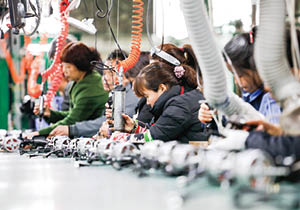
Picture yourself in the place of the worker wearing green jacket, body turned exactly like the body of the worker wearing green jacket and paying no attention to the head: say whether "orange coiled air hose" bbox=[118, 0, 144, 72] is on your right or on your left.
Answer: on your left

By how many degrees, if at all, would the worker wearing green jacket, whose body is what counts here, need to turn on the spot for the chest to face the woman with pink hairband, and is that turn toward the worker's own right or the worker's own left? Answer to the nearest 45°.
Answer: approximately 90° to the worker's own left

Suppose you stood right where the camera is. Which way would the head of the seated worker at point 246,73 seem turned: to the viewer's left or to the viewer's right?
to the viewer's left

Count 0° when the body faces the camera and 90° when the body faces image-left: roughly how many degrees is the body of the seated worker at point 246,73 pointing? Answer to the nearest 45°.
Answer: approximately 90°

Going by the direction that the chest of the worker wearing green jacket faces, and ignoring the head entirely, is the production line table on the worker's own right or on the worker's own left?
on the worker's own left

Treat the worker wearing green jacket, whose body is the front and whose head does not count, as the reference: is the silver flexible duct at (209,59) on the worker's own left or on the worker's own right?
on the worker's own left
